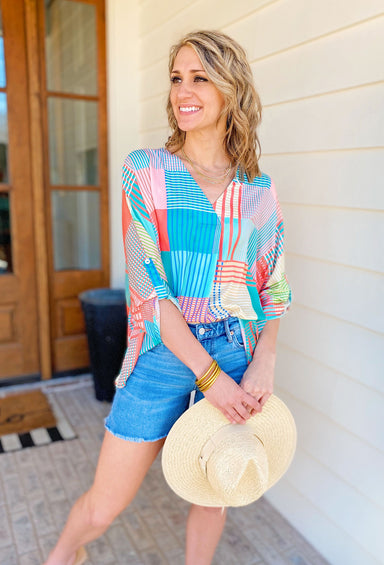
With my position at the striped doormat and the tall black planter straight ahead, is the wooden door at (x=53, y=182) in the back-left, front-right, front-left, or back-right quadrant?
front-left

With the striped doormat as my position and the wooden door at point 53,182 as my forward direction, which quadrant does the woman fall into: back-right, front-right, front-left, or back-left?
back-right

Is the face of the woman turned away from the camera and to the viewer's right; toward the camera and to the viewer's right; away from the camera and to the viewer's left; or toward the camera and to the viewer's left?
toward the camera and to the viewer's left

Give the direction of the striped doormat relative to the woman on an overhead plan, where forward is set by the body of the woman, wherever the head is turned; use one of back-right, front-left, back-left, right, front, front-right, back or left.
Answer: back

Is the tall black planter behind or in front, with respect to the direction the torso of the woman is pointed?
behind

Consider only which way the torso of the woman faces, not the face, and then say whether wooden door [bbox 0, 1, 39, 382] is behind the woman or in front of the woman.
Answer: behind

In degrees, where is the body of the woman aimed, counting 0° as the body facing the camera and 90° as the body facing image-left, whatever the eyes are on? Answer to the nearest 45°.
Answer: approximately 315°
